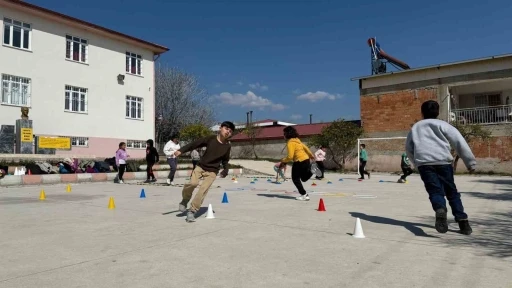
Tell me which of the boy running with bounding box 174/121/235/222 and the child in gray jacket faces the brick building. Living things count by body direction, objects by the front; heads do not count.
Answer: the child in gray jacket

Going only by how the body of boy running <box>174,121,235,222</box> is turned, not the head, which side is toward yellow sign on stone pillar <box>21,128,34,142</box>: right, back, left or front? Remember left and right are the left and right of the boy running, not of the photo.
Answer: back

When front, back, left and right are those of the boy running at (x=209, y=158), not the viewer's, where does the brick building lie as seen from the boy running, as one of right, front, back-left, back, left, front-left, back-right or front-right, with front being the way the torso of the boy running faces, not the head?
left

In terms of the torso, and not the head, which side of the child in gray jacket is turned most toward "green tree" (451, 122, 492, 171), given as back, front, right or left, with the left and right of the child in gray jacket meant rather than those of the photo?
front

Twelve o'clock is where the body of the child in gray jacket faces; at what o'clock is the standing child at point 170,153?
The standing child is roughly at 10 o'clock from the child in gray jacket.

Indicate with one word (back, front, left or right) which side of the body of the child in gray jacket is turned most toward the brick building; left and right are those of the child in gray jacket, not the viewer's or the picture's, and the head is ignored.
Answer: front

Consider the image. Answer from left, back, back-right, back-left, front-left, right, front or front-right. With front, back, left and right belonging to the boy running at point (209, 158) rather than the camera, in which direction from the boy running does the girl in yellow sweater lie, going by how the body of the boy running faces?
left

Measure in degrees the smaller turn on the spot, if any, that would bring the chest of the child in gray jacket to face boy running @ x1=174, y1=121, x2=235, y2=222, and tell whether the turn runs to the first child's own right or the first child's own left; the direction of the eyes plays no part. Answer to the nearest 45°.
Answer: approximately 90° to the first child's own left

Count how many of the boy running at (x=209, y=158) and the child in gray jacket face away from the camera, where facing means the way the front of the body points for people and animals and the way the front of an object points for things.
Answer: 1

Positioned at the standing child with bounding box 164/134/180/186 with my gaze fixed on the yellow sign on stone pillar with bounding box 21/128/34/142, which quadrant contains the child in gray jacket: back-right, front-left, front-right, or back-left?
back-left

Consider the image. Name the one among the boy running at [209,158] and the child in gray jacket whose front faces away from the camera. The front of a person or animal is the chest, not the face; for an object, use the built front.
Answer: the child in gray jacket

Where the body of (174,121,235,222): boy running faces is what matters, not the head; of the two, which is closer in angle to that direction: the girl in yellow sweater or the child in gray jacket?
the child in gray jacket

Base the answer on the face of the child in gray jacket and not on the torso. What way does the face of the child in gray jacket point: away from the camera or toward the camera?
away from the camera

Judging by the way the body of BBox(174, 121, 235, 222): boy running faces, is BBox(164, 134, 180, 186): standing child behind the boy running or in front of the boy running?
behind

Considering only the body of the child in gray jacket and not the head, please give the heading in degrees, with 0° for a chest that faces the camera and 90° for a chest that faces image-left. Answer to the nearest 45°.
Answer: approximately 180°

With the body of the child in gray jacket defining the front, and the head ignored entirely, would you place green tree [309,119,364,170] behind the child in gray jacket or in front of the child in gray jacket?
in front
